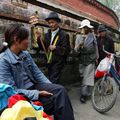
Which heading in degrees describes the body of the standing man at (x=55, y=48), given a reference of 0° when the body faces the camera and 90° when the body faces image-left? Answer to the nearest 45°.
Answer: approximately 45°

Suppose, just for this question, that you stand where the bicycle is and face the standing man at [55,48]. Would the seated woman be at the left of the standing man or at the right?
left

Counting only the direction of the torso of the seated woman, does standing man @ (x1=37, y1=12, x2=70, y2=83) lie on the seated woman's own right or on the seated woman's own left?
on the seated woman's own left

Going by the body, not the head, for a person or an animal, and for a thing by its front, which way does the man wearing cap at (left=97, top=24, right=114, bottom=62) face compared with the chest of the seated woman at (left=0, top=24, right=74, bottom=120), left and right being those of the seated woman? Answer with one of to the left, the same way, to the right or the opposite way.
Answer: to the right

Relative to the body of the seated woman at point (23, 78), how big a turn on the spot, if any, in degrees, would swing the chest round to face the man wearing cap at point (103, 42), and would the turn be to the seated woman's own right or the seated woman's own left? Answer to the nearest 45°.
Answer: approximately 90° to the seated woman's own left

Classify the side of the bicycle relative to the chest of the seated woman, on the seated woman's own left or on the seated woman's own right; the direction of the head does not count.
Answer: on the seated woman's own left

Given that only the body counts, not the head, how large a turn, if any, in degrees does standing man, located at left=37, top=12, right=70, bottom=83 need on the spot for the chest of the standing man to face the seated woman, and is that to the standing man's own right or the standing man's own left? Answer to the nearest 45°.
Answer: approximately 45° to the standing man's own left

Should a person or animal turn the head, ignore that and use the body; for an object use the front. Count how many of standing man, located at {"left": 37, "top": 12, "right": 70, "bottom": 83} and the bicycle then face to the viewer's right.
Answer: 0

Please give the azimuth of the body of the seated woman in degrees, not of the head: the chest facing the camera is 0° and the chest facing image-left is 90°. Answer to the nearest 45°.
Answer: approximately 315°
